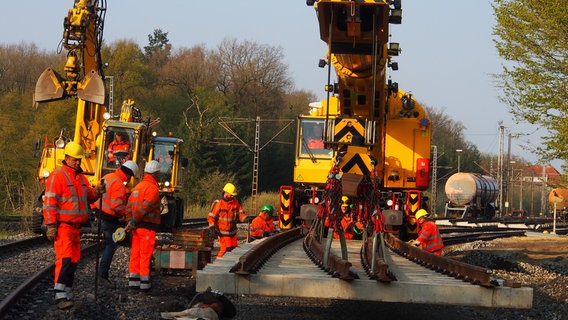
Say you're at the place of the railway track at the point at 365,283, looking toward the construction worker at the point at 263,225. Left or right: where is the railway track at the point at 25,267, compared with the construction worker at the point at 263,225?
left

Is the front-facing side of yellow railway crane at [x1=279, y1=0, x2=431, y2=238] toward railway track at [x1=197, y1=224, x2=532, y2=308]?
yes

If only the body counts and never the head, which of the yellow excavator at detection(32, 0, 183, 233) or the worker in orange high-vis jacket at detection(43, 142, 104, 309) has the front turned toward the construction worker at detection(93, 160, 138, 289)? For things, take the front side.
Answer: the yellow excavator

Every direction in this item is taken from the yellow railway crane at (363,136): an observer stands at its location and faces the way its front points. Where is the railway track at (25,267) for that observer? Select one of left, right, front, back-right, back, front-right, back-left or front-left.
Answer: right

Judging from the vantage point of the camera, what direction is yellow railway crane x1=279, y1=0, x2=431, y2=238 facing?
facing the viewer

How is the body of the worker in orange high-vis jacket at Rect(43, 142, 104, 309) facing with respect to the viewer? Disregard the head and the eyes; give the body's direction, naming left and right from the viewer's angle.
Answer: facing the viewer and to the right of the viewer

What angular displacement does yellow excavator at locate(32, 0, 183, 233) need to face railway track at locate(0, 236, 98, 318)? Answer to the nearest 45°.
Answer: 0° — it already faces it

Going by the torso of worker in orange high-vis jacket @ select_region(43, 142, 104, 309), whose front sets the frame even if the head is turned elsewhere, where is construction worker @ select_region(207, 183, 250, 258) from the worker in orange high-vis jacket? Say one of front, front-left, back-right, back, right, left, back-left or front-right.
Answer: left

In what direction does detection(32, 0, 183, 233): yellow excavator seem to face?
toward the camera

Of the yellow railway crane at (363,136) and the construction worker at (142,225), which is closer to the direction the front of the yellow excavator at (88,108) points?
the construction worker

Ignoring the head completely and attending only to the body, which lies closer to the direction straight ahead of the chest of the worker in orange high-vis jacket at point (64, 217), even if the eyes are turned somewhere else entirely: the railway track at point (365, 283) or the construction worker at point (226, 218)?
the railway track

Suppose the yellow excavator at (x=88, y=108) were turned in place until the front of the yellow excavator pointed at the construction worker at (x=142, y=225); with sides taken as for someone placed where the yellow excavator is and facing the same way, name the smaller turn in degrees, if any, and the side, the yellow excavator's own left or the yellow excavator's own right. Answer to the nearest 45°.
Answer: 0° — it already faces them
